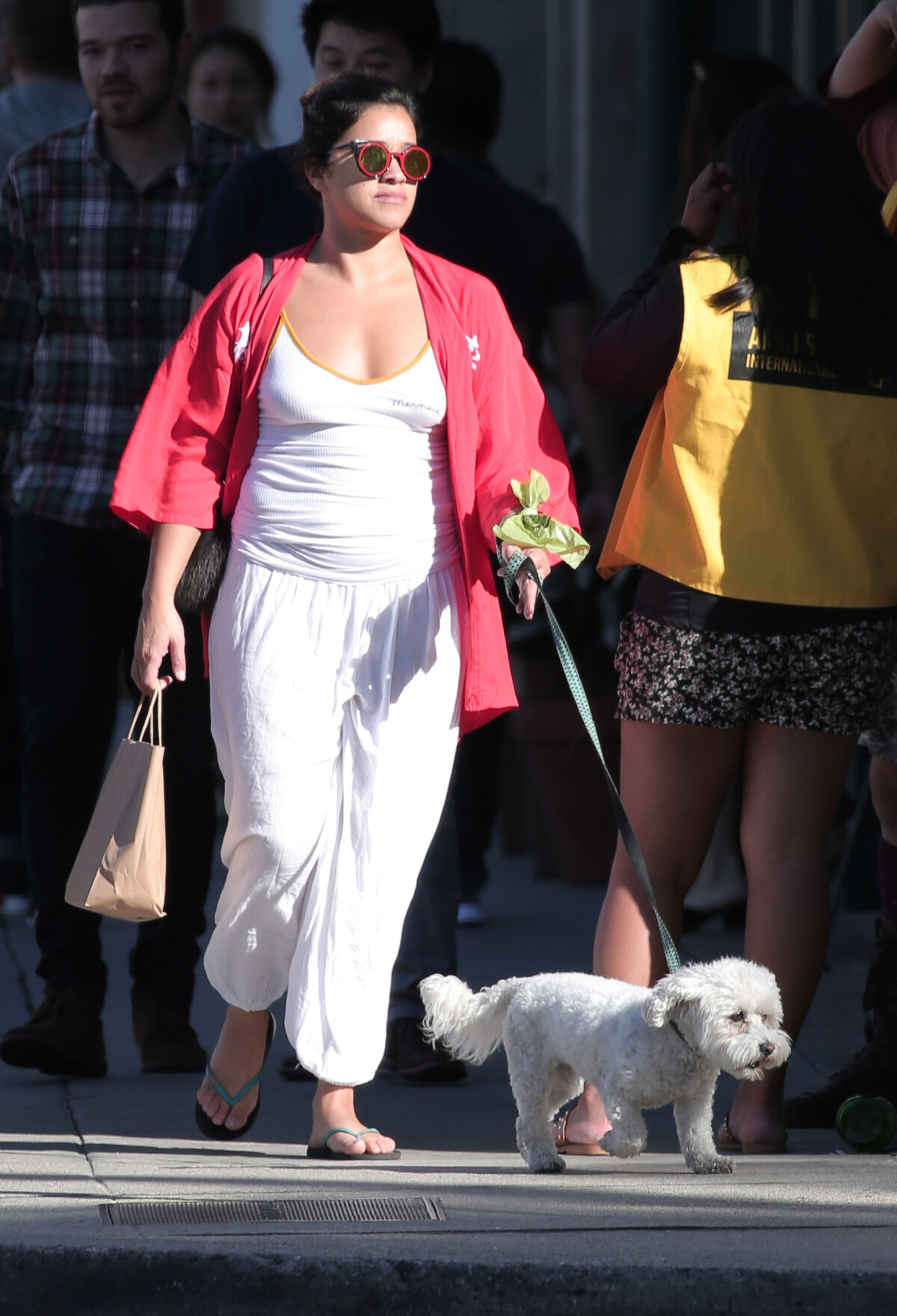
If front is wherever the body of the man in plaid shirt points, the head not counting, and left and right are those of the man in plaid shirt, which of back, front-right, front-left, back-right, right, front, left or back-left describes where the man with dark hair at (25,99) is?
back

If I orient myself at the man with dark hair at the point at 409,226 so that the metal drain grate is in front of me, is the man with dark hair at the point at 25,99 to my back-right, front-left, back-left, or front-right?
back-right

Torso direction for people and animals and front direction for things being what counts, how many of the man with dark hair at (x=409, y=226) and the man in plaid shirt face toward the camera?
2

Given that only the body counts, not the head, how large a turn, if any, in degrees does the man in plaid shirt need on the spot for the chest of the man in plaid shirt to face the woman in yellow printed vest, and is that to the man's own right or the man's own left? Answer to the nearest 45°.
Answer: approximately 45° to the man's own left

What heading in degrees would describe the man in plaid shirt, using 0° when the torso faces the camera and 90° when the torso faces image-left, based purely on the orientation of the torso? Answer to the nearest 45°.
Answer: approximately 0°
